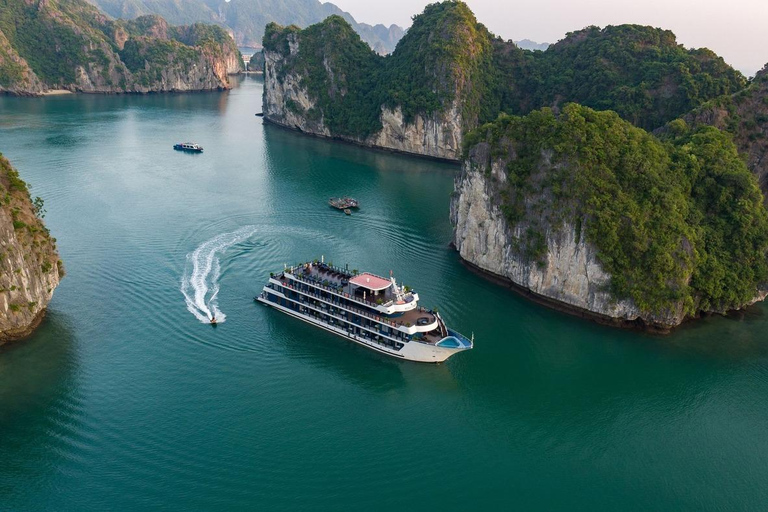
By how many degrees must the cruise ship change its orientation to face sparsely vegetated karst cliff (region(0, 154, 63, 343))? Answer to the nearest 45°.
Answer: approximately 135° to its right

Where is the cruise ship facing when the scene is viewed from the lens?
facing the viewer and to the right of the viewer
